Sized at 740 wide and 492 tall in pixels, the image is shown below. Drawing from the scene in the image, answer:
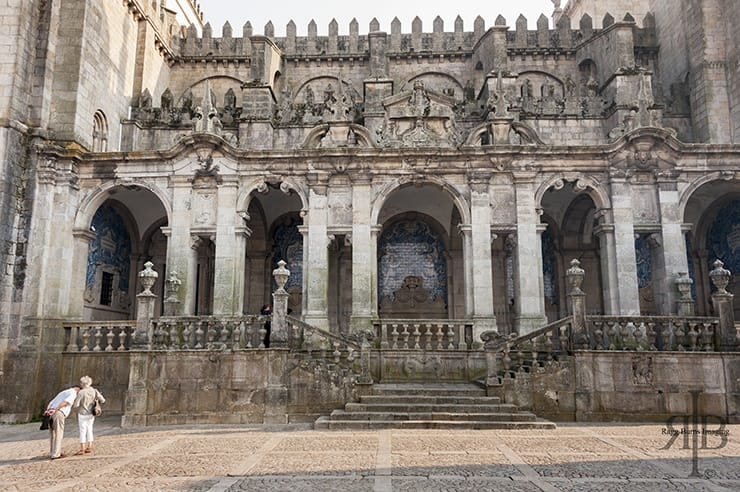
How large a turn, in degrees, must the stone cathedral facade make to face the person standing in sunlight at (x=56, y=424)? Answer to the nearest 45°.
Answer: approximately 45° to its right

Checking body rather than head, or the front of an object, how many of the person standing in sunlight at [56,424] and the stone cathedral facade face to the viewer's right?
1

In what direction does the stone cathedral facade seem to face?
toward the camera

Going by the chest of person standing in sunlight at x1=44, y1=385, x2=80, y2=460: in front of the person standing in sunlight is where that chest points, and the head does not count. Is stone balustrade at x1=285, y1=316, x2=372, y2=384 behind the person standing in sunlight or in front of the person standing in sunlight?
in front

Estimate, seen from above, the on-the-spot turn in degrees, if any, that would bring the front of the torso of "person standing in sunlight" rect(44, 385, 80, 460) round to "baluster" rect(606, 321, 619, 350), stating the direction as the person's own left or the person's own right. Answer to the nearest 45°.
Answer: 0° — they already face it

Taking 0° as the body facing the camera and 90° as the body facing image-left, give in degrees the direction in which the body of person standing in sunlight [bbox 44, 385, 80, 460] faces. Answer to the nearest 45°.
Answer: approximately 270°

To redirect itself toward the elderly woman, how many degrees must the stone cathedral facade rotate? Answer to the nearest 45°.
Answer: approximately 45° to its right
